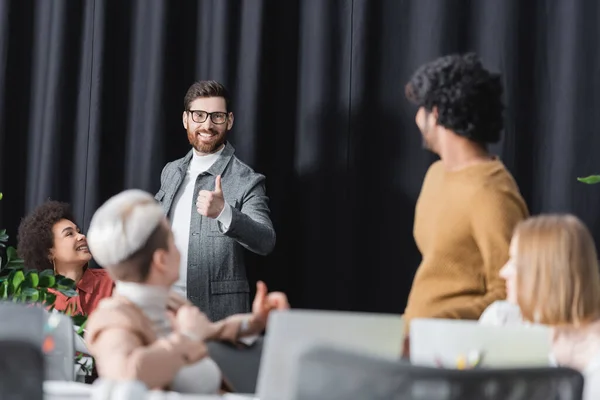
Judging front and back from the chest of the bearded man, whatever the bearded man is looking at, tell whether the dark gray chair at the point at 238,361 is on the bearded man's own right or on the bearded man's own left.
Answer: on the bearded man's own left

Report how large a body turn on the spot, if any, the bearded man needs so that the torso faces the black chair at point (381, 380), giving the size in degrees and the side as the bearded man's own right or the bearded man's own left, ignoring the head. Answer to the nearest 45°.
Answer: approximately 45° to the bearded man's own left

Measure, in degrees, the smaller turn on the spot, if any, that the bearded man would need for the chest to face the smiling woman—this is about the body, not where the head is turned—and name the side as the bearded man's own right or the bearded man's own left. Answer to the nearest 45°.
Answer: approximately 90° to the bearded man's own right

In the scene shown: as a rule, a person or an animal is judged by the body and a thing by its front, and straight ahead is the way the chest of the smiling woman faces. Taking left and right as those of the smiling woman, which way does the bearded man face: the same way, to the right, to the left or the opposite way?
to the right

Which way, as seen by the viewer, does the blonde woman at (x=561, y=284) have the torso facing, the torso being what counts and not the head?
to the viewer's left

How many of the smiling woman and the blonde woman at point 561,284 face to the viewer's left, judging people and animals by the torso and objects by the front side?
1

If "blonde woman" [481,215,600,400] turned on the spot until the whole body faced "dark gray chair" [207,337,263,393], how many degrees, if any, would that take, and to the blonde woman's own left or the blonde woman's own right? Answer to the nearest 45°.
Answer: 0° — they already face it

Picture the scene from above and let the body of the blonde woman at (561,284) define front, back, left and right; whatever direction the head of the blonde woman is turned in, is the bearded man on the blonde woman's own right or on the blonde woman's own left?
on the blonde woman's own right

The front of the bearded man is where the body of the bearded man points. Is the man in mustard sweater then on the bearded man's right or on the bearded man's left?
on the bearded man's left
